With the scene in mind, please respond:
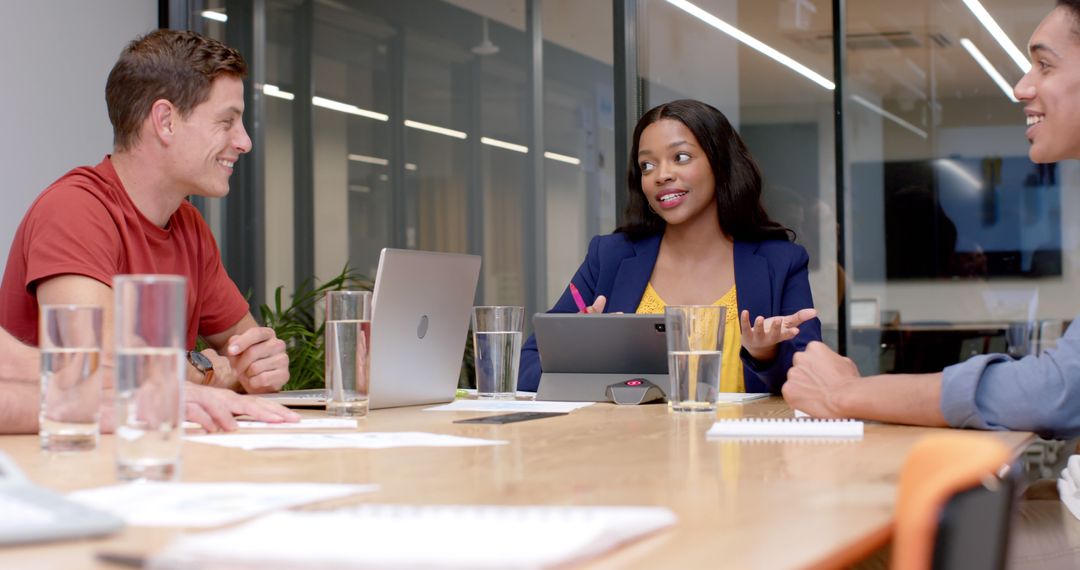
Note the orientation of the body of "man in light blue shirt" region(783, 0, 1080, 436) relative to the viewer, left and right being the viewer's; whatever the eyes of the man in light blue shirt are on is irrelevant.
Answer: facing to the left of the viewer

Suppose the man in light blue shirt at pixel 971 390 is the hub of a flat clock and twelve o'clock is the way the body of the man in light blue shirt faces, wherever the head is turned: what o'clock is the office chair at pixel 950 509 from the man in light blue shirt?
The office chair is roughly at 9 o'clock from the man in light blue shirt.

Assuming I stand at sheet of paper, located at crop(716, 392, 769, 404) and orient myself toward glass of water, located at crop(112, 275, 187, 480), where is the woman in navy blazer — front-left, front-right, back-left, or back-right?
back-right

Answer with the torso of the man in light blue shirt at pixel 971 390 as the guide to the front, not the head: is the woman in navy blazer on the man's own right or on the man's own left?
on the man's own right

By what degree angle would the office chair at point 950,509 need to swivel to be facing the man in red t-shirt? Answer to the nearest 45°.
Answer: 0° — it already faces them

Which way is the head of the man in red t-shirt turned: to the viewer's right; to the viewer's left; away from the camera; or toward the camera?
to the viewer's right

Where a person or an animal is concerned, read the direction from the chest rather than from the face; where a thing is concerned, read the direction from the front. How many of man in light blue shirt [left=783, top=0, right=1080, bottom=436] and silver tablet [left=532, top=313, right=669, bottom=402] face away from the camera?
1

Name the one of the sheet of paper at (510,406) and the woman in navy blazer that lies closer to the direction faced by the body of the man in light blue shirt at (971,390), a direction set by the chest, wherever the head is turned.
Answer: the sheet of paper

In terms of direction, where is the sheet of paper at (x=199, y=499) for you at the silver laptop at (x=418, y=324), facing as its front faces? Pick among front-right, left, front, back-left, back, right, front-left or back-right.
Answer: back-left

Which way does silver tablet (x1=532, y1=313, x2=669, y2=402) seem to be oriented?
away from the camera

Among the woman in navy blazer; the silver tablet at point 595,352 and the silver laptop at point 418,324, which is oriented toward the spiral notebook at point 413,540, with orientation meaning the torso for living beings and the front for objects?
the woman in navy blazer

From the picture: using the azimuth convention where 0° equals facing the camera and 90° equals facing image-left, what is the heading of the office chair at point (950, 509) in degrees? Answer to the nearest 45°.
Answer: approximately 135°

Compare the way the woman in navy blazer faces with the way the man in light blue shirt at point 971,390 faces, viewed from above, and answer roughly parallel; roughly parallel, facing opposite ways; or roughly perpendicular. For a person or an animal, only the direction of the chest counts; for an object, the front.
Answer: roughly perpendicular
